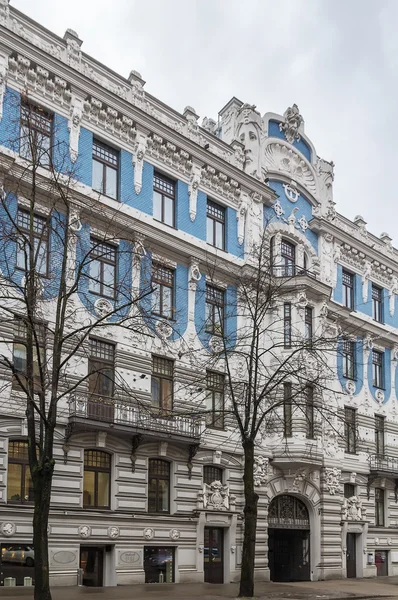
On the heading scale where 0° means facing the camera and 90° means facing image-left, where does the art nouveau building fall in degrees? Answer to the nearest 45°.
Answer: approximately 315°
